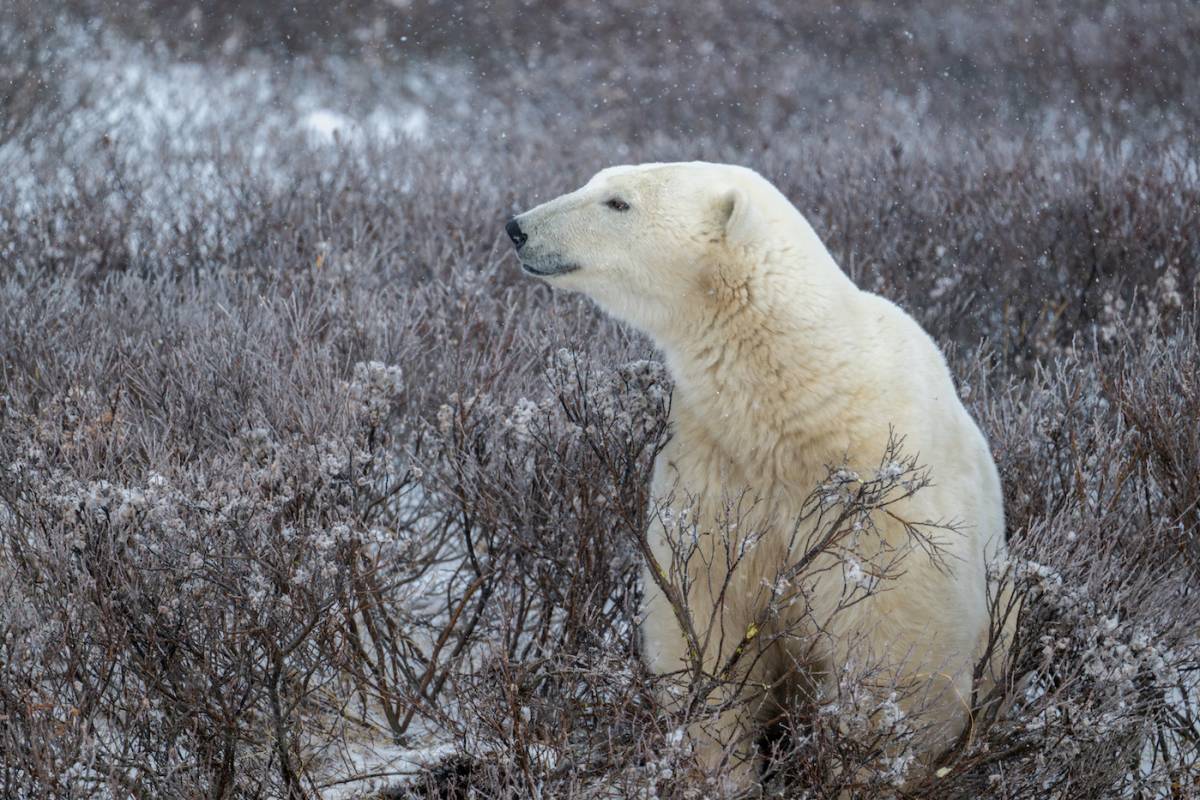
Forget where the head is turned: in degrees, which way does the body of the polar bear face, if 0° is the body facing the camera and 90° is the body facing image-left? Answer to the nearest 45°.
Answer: approximately 45°
